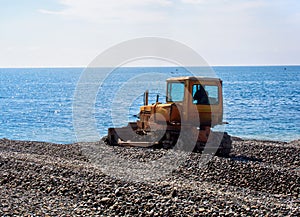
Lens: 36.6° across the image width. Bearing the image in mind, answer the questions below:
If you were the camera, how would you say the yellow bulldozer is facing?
facing the viewer and to the left of the viewer

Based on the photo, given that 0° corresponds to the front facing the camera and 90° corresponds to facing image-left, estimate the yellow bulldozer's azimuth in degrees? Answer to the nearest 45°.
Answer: approximately 45°
